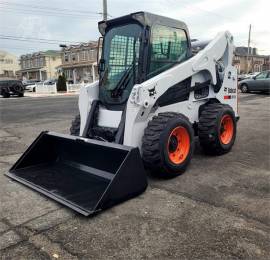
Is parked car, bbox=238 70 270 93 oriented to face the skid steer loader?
no

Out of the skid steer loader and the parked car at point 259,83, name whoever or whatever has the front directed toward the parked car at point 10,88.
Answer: the parked car at point 259,83

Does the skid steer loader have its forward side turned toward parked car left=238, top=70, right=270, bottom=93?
no

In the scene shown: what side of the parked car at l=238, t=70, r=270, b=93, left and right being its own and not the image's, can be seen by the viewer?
left

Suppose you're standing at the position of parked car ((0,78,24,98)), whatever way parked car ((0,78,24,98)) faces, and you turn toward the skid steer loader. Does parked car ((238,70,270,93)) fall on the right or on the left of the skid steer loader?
left

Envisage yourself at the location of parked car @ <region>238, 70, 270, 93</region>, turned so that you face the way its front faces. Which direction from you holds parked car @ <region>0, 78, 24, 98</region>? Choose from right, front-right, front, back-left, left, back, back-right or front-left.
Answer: front

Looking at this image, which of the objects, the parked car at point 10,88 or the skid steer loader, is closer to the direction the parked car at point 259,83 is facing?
the parked car

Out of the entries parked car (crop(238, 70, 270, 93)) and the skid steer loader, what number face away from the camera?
0

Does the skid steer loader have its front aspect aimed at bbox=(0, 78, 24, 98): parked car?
no

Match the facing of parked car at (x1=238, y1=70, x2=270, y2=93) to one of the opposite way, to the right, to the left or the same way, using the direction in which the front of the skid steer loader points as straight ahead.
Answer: to the right

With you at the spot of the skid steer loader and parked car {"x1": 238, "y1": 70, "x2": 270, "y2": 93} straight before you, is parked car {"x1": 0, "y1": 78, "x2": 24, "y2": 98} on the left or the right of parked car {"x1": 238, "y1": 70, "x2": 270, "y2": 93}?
left

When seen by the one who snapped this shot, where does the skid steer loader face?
facing the viewer and to the left of the viewer
